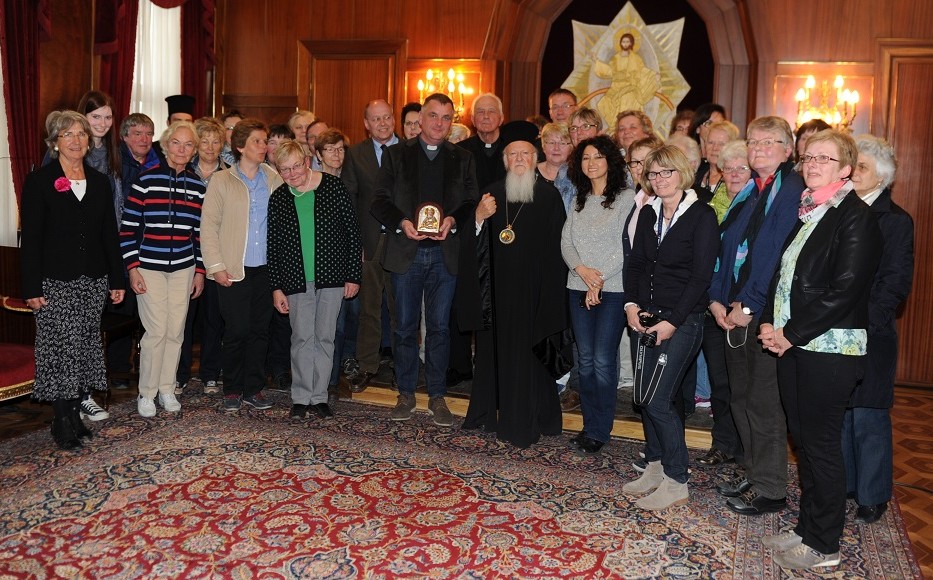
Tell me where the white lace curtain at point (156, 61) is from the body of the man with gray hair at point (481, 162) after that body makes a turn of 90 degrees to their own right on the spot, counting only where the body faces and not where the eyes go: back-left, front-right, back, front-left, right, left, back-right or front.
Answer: front-right

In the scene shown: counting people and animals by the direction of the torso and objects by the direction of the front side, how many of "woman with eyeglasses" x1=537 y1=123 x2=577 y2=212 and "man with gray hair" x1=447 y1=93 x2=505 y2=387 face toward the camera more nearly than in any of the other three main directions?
2

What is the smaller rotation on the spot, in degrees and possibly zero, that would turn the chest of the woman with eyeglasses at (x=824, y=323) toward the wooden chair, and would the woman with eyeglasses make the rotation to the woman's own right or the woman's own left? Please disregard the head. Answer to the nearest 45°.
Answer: approximately 45° to the woman's own right

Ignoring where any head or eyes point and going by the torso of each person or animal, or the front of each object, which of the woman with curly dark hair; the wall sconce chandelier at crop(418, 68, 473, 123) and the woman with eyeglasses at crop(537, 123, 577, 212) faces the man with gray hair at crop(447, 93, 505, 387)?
the wall sconce chandelier

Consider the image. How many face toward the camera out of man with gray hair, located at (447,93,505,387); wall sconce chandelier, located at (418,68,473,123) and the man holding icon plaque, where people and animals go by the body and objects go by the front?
3

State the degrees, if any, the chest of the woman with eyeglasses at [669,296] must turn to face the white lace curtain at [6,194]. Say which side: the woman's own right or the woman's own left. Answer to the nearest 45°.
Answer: approximately 45° to the woman's own right

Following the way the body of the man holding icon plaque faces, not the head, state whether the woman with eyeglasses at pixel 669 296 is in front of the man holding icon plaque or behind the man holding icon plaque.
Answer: in front

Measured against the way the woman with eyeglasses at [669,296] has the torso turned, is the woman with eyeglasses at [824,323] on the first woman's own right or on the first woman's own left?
on the first woman's own left

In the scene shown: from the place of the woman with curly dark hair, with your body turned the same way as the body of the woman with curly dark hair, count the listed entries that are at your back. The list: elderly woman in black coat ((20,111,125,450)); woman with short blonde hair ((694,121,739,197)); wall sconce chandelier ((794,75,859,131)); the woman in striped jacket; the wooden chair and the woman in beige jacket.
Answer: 2

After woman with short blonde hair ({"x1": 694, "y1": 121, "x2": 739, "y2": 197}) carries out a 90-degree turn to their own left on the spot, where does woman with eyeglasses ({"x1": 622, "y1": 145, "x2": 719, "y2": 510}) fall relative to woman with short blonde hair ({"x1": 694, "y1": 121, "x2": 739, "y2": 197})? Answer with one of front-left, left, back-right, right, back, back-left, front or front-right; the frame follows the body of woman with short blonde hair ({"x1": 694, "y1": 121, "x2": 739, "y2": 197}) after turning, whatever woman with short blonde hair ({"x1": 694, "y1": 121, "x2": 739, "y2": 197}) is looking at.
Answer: front-right

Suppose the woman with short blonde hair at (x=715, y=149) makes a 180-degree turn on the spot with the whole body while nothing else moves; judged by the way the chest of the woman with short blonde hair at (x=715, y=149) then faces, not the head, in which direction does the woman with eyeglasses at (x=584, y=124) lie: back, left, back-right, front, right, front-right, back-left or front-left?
back-left

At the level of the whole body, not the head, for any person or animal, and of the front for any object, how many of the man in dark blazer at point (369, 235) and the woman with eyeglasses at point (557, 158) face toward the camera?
2

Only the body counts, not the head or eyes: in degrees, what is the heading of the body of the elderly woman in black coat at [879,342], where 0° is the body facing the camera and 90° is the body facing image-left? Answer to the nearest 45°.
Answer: approximately 45°

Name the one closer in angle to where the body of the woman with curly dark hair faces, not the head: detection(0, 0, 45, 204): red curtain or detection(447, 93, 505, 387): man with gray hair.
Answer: the red curtain

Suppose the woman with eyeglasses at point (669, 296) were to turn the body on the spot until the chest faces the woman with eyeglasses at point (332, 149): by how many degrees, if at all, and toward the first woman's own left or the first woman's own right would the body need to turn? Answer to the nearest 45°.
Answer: approximately 90° to the first woman's own right
